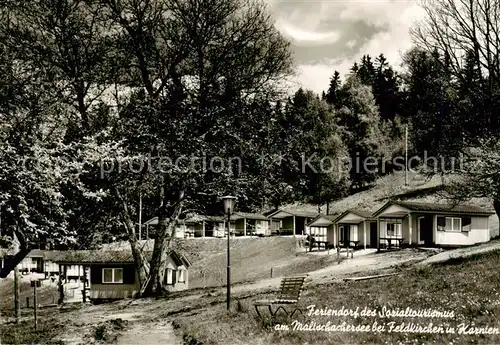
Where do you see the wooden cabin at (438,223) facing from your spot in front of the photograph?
facing the viewer and to the left of the viewer

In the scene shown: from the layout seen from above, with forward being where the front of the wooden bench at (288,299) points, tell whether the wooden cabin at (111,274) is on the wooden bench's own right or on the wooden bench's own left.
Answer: on the wooden bench's own right

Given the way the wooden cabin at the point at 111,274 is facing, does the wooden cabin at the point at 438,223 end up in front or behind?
behind

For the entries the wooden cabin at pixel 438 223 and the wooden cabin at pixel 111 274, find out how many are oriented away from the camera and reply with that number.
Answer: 0

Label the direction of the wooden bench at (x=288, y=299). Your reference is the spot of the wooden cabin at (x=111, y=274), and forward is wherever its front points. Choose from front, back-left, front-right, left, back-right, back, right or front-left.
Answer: left

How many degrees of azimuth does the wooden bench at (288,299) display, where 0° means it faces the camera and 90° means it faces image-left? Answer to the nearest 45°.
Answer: approximately 45°
